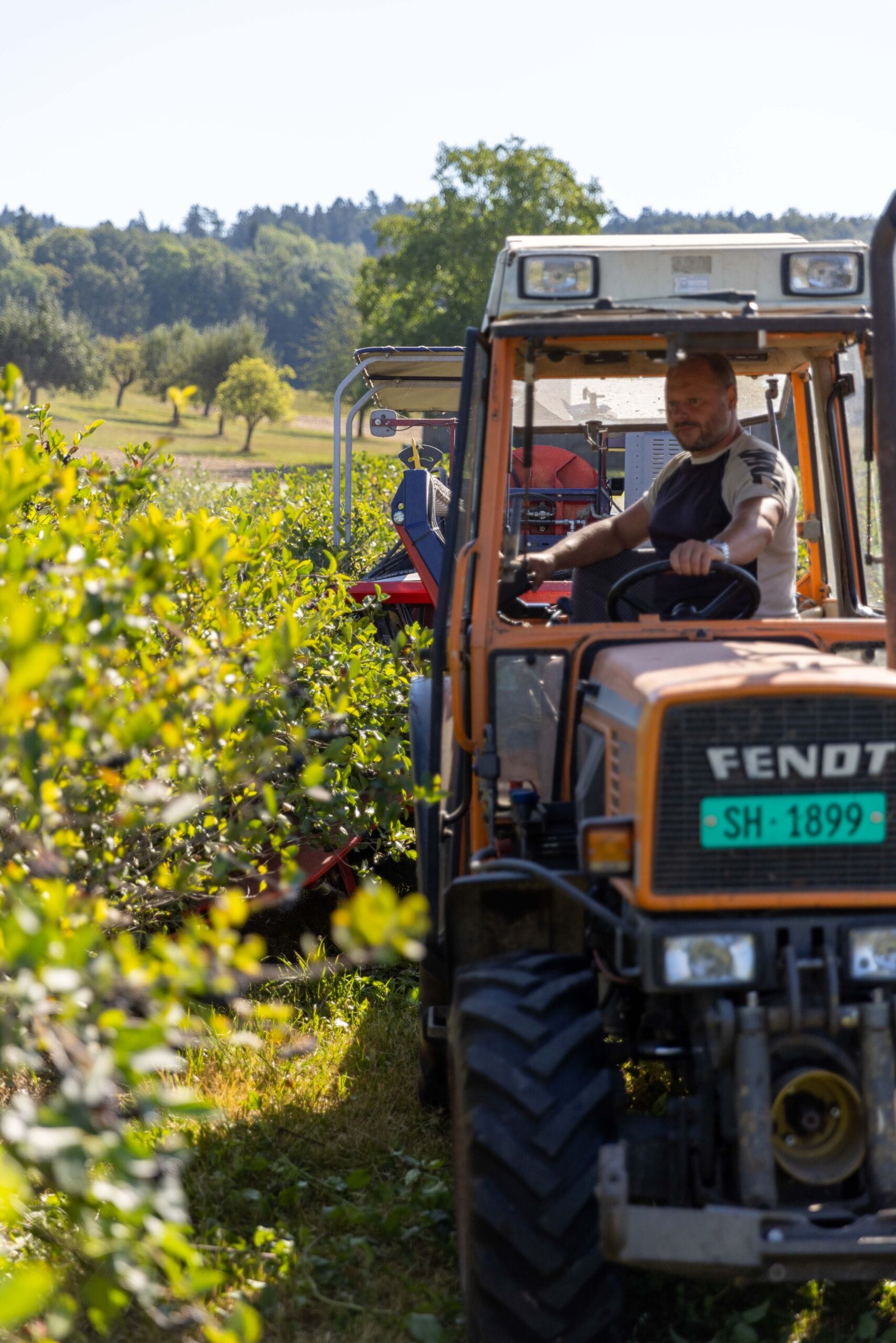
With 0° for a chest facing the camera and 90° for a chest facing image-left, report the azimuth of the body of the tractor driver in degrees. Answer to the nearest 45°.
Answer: approximately 45°

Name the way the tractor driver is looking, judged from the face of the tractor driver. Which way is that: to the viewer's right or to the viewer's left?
to the viewer's left

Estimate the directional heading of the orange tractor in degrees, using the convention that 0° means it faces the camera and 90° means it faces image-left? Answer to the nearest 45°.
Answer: approximately 0°
